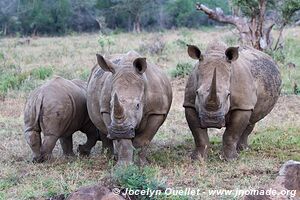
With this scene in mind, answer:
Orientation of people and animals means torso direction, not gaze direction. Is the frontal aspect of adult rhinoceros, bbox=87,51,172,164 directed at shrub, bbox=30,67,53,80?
no

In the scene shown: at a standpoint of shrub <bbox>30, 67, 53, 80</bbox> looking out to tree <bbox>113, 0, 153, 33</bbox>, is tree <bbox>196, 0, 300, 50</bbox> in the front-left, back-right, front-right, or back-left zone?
front-right

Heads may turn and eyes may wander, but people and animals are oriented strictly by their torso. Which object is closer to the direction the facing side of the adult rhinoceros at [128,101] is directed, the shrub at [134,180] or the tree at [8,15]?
the shrub

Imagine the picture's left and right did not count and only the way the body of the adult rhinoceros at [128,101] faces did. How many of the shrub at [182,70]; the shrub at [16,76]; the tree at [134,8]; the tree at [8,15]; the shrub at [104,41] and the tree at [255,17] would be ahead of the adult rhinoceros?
0

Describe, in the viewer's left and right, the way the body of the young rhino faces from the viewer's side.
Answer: facing away from the viewer and to the right of the viewer

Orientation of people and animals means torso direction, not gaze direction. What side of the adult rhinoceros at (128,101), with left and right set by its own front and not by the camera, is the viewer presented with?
front

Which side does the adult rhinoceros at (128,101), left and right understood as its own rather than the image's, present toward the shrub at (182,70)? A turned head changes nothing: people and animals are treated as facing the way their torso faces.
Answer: back

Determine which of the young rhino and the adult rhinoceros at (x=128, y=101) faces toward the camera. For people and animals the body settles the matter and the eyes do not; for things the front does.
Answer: the adult rhinoceros

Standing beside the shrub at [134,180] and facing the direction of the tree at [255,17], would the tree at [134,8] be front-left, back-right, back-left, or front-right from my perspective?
front-left

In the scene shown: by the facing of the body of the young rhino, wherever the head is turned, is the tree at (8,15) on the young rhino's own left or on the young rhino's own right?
on the young rhino's own left

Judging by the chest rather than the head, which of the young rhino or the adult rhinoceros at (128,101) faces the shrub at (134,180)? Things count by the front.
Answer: the adult rhinoceros

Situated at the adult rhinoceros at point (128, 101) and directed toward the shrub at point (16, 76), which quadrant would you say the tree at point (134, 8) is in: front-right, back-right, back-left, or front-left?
front-right

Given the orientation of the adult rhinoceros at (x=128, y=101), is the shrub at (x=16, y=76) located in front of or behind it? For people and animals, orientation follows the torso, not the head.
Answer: behind

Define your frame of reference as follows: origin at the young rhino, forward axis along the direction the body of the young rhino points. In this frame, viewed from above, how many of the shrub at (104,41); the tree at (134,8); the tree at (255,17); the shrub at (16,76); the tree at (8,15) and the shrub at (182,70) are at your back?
0

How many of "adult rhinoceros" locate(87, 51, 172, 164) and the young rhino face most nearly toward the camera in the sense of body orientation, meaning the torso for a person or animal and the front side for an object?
1
